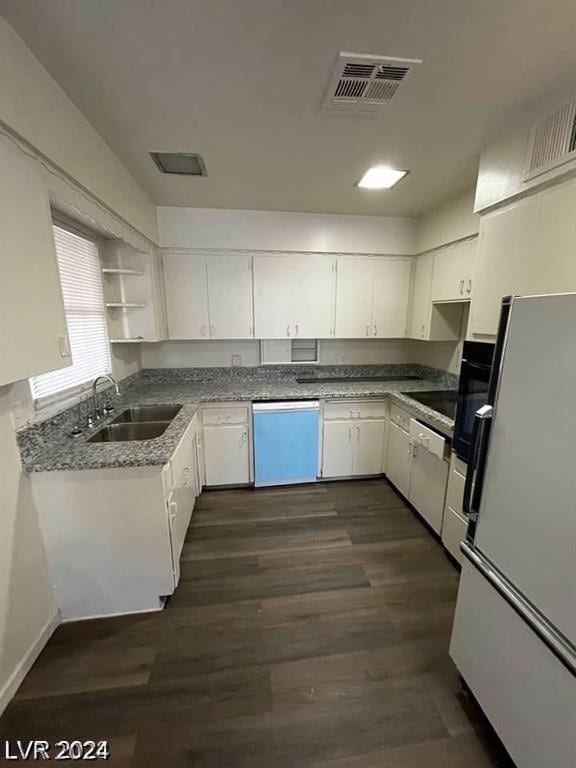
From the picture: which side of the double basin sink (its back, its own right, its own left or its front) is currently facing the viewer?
right

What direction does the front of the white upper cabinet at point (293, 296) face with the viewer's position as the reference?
facing the viewer

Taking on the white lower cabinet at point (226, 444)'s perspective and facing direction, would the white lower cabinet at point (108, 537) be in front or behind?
in front

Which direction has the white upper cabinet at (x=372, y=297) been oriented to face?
toward the camera

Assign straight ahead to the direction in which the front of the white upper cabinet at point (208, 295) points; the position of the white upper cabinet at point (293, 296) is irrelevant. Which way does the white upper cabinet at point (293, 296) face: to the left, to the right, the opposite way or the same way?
the same way

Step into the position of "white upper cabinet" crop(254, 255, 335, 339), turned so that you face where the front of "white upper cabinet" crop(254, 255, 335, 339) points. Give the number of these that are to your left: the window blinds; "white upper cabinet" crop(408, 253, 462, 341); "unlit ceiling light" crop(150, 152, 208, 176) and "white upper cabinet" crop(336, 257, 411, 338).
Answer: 2

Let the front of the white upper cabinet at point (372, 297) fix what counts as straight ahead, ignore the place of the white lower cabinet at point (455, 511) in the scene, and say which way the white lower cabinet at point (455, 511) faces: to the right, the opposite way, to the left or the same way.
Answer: to the right

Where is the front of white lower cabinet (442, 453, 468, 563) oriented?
to the viewer's left

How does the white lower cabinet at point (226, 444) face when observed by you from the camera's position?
facing the viewer

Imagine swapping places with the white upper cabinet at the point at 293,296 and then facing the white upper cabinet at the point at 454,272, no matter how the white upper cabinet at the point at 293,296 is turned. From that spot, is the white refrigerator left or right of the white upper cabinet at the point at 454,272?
right

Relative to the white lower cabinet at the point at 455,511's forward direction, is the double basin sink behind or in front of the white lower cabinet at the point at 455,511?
in front

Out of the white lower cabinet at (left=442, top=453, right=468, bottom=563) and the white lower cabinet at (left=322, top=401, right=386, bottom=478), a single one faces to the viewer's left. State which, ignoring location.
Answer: the white lower cabinet at (left=442, top=453, right=468, bottom=563)

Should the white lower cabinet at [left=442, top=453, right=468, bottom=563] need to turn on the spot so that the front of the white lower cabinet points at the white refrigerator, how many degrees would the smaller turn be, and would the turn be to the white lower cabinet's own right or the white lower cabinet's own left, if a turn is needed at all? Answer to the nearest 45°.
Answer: approximately 90° to the white lower cabinet's own left
